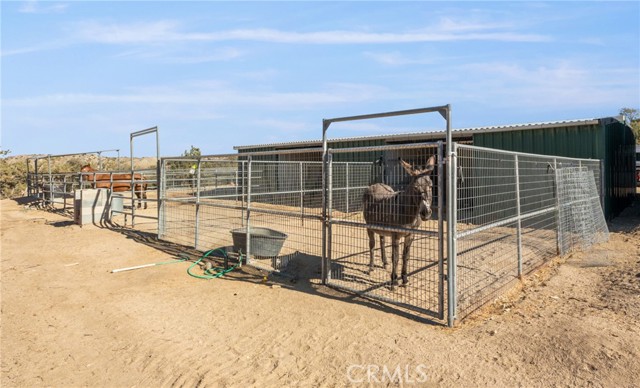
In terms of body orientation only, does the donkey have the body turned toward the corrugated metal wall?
no

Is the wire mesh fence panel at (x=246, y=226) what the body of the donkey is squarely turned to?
no

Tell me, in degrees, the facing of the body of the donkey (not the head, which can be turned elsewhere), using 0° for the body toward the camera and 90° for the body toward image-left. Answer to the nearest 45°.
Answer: approximately 315°

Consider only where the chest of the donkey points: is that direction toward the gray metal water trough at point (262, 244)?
no

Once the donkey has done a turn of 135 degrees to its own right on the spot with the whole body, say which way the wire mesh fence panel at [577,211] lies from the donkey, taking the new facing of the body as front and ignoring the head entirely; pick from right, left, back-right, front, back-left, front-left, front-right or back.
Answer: back-right
